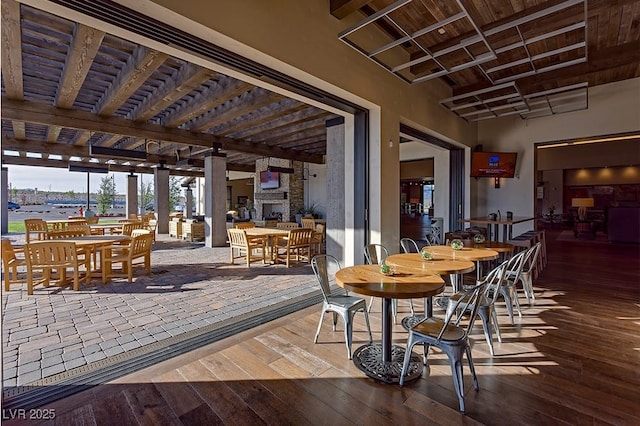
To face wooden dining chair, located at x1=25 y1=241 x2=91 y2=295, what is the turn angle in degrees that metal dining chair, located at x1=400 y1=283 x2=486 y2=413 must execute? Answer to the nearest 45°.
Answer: approximately 45° to its left

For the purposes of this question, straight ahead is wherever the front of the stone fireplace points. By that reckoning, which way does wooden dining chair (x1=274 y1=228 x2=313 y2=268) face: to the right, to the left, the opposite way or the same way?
to the right

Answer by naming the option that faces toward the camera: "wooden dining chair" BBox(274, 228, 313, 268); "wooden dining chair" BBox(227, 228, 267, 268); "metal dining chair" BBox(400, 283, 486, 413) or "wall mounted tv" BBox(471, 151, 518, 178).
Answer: the wall mounted tv

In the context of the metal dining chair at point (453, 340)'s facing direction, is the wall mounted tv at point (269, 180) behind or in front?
in front

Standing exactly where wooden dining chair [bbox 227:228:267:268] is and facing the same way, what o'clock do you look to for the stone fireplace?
The stone fireplace is roughly at 11 o'clock from the wooden dining chair.

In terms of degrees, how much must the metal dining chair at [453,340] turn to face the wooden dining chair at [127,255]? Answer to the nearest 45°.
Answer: approximately 45° to its left

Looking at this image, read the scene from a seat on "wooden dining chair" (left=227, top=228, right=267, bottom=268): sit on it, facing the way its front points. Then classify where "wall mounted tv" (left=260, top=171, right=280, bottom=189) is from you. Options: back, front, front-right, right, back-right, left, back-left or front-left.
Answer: front-left

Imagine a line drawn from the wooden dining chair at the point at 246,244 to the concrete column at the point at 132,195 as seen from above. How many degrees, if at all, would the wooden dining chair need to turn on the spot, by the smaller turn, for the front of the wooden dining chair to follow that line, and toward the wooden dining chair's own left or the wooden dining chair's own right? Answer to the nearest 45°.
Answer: approximately 90° to the wooden dining chair's own left

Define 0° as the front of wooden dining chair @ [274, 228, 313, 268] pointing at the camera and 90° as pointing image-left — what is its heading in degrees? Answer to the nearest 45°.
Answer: approximately 135°

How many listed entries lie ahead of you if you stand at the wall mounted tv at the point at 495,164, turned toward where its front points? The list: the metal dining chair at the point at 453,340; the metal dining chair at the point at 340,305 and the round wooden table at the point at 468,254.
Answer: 3

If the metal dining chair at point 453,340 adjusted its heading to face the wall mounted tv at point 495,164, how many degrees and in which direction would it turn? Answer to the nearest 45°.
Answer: approximately 45° to its right

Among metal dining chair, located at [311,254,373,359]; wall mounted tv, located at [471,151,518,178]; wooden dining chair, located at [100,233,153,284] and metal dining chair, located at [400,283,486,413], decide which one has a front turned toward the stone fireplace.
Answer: metal dining chair, located at [400,283,486,413]

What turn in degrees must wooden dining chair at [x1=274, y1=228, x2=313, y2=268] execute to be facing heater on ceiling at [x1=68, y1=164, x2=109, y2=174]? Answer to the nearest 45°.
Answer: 0° — it already faces it

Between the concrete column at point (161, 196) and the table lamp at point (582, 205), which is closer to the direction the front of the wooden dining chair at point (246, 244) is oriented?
the table lamp
